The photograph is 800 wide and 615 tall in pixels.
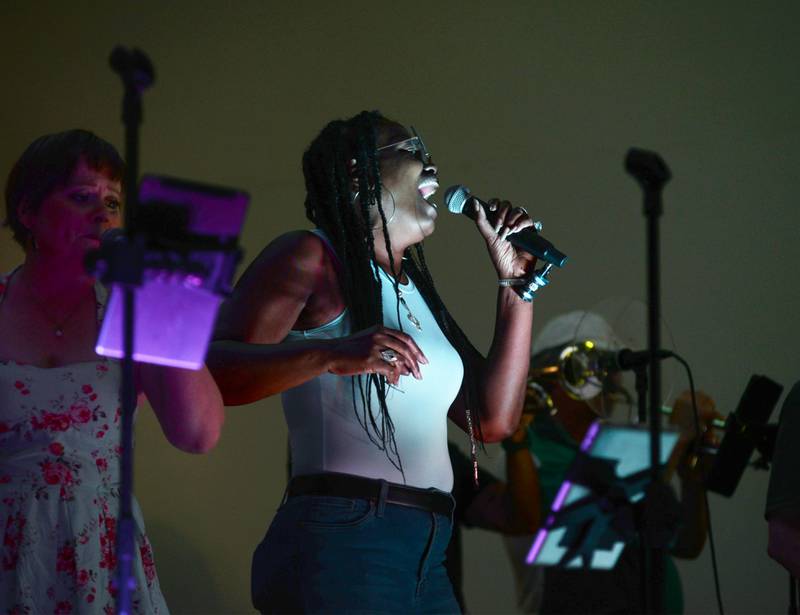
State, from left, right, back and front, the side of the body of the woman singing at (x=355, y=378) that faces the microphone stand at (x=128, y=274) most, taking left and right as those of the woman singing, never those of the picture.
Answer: right

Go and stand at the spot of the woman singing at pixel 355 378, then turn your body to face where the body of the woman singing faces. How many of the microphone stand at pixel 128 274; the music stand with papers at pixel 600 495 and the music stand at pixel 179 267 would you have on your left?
1

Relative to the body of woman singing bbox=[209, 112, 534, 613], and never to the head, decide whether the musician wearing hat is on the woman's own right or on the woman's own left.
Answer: on the woman's own left

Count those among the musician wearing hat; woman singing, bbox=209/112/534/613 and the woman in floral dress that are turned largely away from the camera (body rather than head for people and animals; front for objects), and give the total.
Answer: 0

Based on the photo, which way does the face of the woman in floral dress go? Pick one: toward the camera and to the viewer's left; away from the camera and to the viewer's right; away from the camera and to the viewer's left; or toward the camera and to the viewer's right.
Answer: toward the camera and to the viewer's right

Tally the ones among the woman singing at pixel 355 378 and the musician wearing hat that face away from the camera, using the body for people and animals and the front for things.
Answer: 0

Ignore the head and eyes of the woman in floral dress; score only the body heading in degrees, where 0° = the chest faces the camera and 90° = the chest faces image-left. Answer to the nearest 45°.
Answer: approximately 315°

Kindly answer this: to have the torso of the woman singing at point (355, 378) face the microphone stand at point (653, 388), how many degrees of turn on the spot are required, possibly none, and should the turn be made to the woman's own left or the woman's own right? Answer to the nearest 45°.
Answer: approximately 45° to the woman's own left

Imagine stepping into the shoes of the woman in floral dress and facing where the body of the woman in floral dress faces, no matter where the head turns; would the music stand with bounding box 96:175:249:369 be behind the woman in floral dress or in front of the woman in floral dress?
in front

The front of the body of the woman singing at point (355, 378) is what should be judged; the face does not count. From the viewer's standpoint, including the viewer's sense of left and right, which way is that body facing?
facing the viewer and to the right of the viewer

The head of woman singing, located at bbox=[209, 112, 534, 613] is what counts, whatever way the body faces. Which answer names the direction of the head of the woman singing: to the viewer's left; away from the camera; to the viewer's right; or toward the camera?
to the viewer's right
